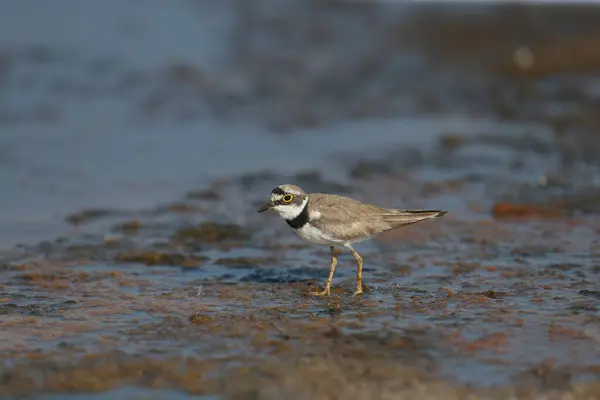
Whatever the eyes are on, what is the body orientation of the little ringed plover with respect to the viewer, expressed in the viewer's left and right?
facing to the left of the viewer
